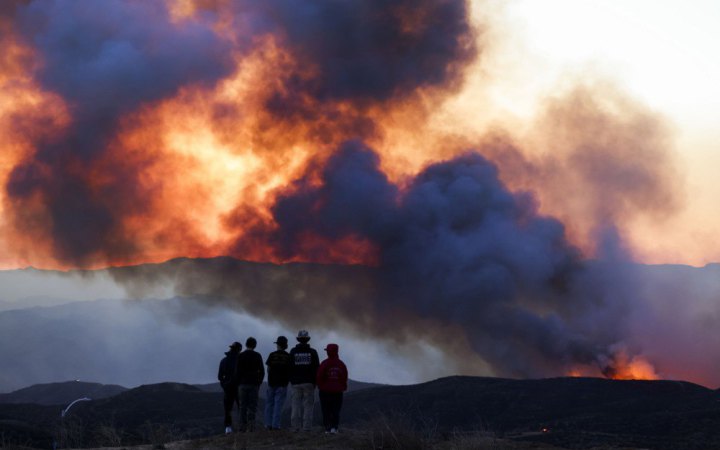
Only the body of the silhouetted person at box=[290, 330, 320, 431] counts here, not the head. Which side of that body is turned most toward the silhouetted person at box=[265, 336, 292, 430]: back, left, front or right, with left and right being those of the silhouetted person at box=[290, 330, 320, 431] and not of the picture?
left

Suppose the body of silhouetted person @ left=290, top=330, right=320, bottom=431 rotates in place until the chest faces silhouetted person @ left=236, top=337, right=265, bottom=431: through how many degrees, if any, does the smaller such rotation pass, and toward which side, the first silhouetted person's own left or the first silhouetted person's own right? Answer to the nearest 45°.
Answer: approximately 90° to the first silhouetted person's own left

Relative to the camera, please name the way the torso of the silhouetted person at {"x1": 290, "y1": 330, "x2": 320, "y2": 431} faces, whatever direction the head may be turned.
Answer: away from the camera

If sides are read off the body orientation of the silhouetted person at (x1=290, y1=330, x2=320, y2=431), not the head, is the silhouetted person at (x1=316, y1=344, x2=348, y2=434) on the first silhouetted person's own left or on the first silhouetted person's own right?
on the first silhouetted person's own right

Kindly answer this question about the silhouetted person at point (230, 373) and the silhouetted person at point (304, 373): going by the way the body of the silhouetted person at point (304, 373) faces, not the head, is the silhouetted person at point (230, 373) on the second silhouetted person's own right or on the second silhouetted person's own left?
on the second silhouetted person's own left
